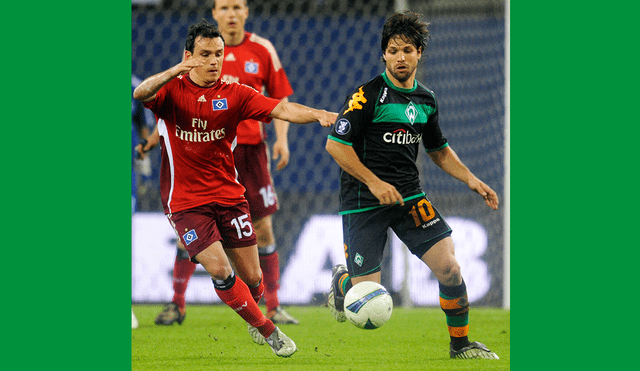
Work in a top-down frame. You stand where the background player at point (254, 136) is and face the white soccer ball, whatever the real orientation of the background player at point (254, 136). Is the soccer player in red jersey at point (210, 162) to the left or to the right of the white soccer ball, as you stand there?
right

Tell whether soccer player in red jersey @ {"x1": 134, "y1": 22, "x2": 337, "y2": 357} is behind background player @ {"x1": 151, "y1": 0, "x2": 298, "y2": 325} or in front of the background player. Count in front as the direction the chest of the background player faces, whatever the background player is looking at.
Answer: in front

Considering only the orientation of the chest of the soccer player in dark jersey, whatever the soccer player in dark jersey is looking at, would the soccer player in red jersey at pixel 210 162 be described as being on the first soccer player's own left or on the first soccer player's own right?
on the first soccer player's own right

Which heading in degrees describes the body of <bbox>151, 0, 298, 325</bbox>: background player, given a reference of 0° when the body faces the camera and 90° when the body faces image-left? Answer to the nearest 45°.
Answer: approximately 0°

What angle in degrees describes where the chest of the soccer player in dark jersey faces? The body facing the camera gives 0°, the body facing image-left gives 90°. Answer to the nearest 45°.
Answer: approximately 315°

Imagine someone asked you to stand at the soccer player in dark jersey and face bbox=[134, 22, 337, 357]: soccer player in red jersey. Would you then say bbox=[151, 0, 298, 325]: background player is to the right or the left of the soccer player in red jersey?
right

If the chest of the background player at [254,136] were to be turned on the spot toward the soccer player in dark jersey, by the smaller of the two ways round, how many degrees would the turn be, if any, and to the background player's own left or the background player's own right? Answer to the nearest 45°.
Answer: approximately 45° to the background player's own left

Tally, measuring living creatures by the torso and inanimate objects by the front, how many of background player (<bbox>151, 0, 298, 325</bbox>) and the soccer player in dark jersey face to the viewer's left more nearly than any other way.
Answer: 0

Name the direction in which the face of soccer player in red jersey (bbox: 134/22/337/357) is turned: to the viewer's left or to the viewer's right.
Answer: to the viewer's right
